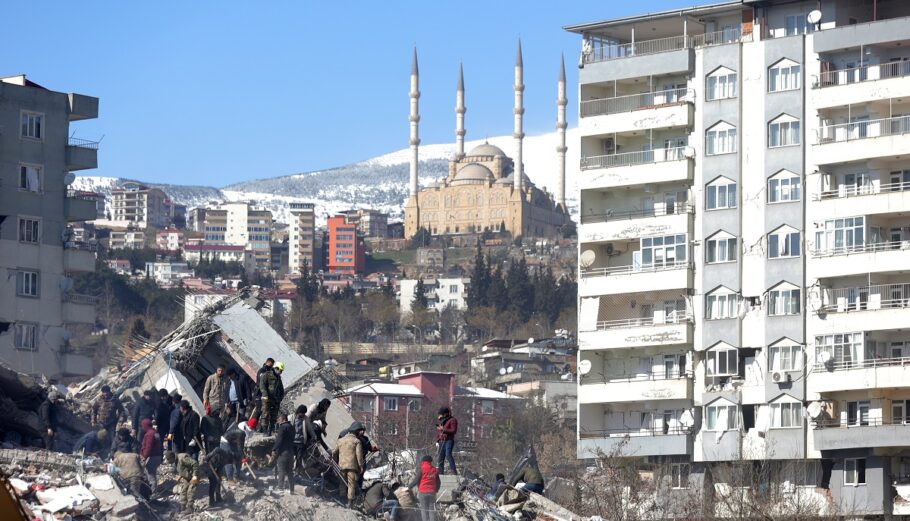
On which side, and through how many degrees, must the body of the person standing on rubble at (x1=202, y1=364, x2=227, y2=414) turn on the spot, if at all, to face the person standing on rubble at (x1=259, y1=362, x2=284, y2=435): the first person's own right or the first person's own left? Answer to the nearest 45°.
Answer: approximately 45° to the first person's own left

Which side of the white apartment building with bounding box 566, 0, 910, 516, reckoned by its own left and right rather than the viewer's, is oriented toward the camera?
front

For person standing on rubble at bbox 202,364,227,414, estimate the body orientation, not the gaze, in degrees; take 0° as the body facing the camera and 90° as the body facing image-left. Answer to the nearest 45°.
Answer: approximately 0°

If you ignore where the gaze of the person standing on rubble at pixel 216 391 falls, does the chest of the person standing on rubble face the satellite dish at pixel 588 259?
no

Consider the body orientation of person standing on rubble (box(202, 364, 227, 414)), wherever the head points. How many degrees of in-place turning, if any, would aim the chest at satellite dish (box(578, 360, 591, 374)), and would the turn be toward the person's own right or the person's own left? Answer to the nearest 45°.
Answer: approximately 135° to the person's own left

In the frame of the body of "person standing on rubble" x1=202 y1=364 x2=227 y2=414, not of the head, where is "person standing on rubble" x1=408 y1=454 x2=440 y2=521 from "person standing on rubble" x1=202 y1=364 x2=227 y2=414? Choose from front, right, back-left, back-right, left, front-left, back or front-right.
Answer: front-left

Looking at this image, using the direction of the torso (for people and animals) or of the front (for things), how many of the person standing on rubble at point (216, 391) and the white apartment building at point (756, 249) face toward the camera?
2
